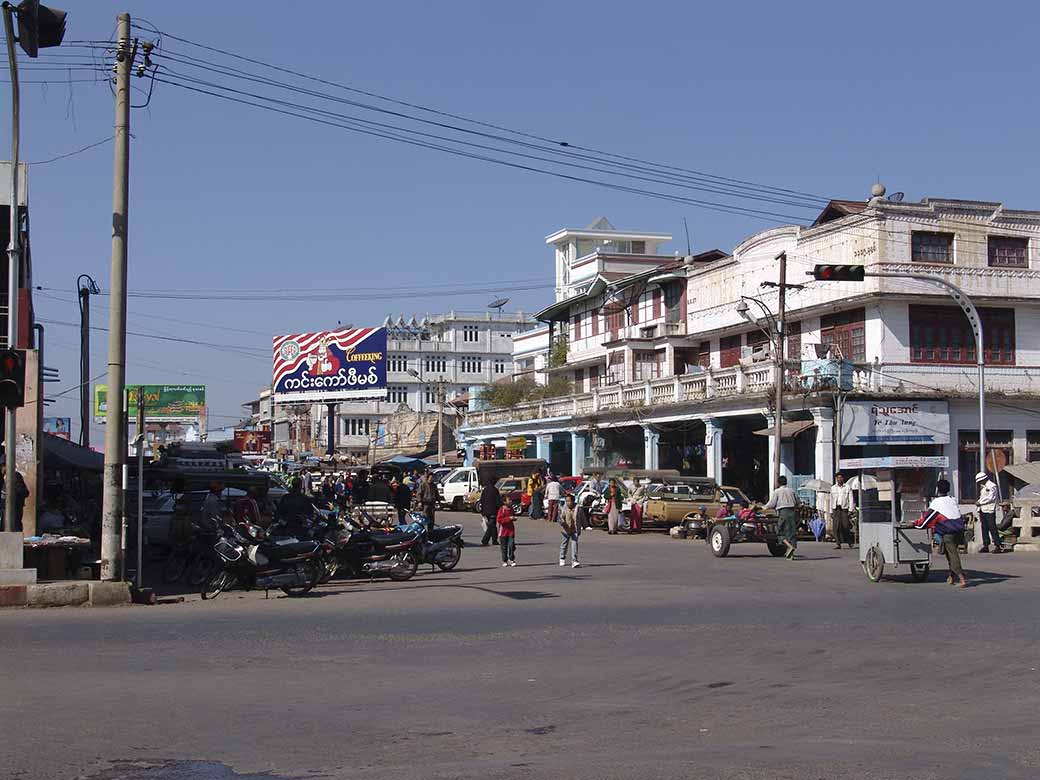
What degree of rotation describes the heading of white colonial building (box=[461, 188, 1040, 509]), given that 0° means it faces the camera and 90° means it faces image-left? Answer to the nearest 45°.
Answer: approximately 45°

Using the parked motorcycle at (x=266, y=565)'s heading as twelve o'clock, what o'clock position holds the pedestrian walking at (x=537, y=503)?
The pedestrian walking is roughly at 5 o'clock from the parked motorcycle.

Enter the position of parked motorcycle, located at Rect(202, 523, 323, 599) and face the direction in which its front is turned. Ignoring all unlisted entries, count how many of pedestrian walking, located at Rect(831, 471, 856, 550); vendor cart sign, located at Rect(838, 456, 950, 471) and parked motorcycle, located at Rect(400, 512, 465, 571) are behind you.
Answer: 3

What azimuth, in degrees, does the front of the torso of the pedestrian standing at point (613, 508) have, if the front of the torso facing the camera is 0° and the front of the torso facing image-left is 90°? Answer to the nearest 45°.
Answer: approximately 0°

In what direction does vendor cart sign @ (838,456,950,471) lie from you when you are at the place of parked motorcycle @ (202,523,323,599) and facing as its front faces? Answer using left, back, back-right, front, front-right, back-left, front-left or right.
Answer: back

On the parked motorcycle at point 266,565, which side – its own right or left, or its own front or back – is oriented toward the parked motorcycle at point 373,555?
back

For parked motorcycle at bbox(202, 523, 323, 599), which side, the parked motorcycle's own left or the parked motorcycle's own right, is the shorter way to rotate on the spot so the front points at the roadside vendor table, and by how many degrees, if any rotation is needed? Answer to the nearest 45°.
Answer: approximately 45° to the parked motorcycle's own right

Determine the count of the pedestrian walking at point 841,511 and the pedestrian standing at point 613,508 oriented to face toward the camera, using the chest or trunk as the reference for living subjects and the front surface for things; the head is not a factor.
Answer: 2
